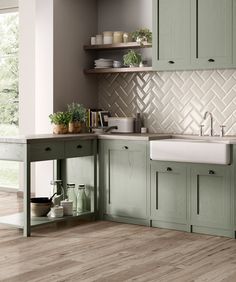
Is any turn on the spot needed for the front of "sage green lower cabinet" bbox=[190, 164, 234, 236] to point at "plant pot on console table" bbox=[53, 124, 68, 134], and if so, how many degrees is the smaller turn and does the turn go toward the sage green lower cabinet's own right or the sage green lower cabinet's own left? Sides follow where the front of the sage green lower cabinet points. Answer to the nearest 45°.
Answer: approximately 45° to the sage green lower cabinet's own right

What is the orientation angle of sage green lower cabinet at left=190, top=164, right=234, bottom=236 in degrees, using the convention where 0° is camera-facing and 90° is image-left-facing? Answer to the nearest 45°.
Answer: approximately 45°

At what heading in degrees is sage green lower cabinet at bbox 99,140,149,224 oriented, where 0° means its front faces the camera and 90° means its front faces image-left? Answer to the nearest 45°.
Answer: approximately 45°

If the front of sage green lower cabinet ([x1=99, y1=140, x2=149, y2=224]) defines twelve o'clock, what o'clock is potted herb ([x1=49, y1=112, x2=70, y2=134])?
The potted herb is roughly at 2 o'clock from the sage green lower cabinet.

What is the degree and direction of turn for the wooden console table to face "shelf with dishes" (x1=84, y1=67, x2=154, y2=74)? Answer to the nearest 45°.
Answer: approximately 90° to its left
